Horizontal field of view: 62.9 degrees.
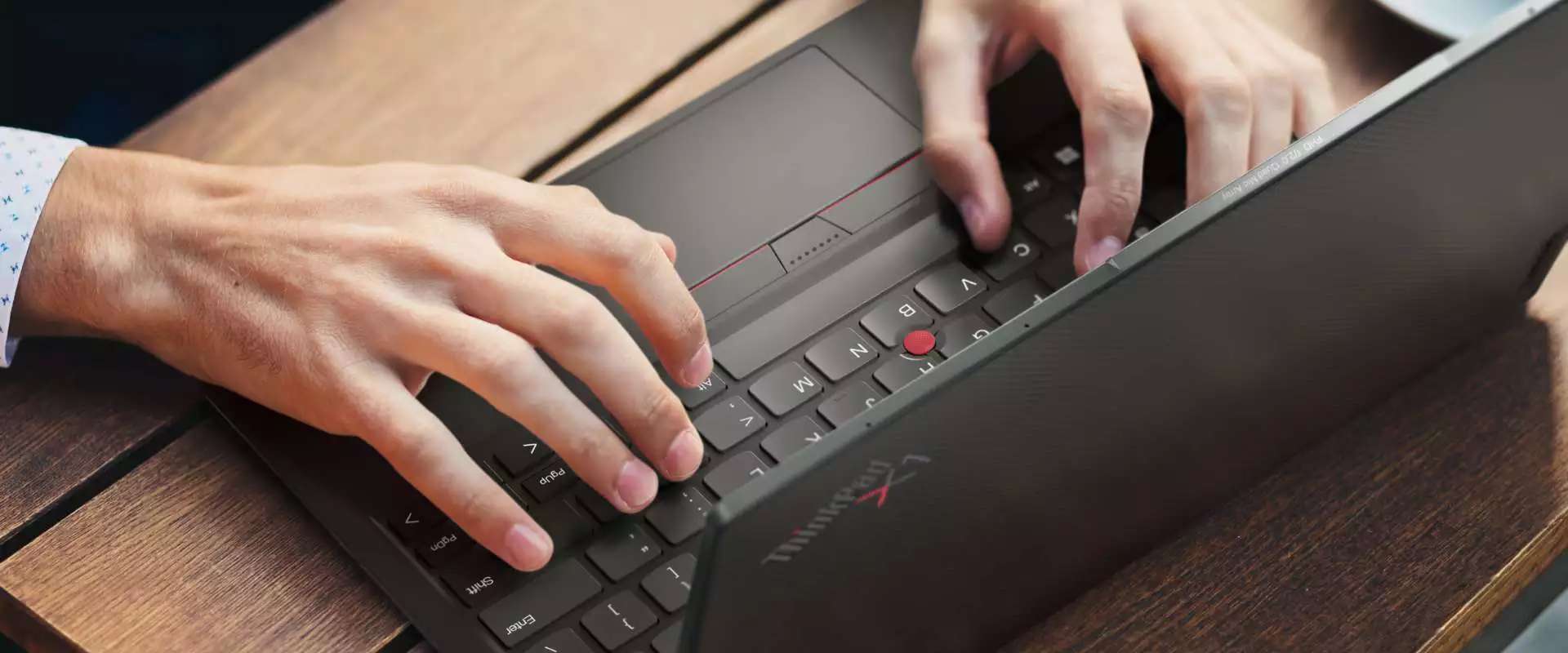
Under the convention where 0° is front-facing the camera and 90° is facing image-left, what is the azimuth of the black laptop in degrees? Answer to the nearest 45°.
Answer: approximately 135°
